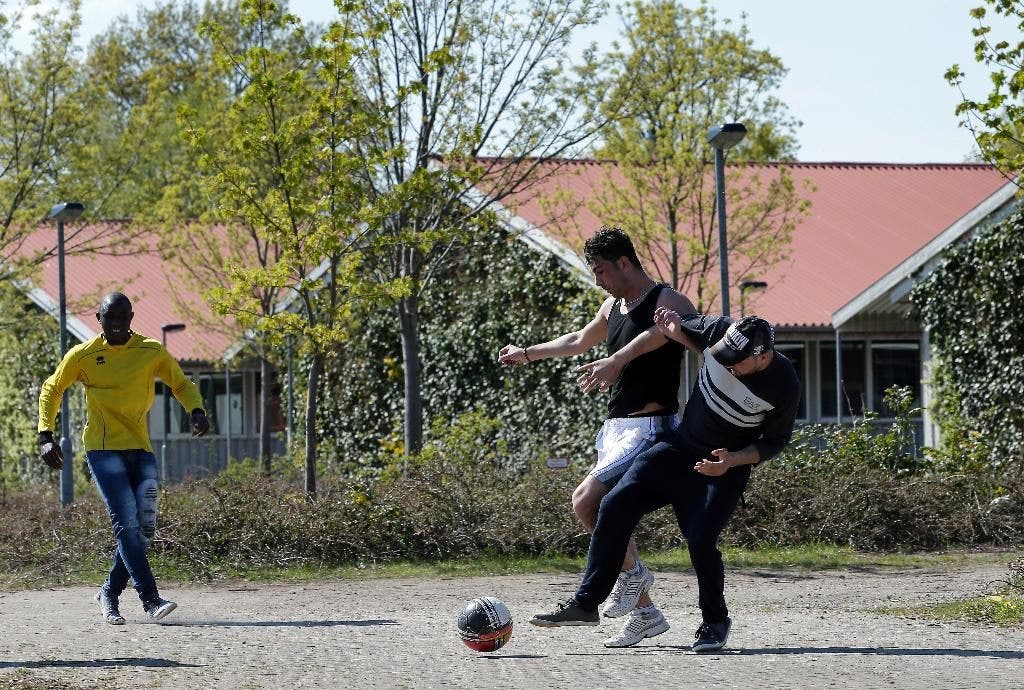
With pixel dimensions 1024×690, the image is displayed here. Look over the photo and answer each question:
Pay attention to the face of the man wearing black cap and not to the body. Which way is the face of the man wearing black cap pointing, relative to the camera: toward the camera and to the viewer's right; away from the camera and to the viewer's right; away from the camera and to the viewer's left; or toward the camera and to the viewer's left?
toward the camera and to the viewer's left

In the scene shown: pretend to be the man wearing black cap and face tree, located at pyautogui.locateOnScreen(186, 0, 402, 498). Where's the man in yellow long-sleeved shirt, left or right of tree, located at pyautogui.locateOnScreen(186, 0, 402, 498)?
left

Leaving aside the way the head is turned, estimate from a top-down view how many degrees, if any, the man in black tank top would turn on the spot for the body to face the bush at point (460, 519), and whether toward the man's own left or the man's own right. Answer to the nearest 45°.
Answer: approximately 135° to the man's own right

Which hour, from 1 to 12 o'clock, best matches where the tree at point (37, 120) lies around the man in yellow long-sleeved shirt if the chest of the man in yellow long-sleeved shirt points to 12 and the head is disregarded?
The tree is roughly at 6 o'clock from the man in yellow long-sleeved shirt.

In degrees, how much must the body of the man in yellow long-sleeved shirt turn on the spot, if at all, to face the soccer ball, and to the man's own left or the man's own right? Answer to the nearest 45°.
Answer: approximately 45° to the man's own left

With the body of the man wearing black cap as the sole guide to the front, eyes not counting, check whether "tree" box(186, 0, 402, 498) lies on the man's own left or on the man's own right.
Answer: on the man's own right

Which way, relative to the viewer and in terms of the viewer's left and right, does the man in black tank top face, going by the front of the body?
facing the viewer and to the left of the viewer

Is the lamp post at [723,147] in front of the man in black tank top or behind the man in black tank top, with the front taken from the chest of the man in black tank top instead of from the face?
behind

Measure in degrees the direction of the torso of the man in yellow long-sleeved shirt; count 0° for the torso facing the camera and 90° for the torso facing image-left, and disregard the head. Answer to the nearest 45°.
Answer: approximately 0°
